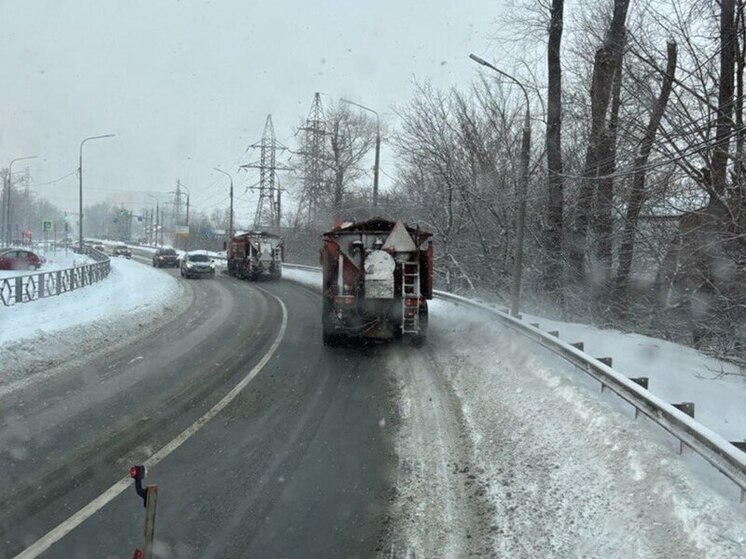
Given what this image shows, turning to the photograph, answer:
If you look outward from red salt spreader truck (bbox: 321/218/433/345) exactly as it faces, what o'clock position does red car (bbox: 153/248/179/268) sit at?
The red car is roughly at 11 o'clock from the red salt spreader truck.

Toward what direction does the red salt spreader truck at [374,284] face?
away from the camera

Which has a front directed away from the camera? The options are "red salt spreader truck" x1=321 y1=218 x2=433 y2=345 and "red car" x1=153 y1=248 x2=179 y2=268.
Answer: the red salt spreader truck

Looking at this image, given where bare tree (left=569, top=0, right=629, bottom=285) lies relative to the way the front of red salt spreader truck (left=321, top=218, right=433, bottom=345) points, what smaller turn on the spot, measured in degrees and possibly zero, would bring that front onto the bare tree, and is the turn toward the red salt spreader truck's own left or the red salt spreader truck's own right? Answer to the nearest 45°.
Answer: approximately 45° to the red salt spreader truck's own right

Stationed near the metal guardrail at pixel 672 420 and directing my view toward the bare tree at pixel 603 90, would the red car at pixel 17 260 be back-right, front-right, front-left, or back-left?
front-left

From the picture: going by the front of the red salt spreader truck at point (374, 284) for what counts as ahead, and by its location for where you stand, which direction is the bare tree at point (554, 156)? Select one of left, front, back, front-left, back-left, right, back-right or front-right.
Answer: front-right

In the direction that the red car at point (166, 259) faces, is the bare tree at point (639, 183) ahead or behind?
ahead

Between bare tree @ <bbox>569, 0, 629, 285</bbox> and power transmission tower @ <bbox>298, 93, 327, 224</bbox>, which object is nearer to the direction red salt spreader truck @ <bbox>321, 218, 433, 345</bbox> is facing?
the power transmission tower

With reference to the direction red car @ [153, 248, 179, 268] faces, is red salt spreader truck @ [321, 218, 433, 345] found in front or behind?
in front

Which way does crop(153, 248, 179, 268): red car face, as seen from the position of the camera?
facing the viewer and to the right of the viewer

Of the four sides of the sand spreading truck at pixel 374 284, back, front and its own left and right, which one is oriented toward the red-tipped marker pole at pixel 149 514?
back

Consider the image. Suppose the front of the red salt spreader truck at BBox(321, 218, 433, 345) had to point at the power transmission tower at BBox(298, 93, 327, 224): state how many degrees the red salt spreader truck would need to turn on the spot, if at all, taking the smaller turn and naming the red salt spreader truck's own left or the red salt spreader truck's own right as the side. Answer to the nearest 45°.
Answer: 0° — it already faces it

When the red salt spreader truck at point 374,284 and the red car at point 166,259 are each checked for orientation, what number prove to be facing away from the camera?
1

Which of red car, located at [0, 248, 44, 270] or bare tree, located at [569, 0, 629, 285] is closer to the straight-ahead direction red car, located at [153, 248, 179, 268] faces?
the bare tree

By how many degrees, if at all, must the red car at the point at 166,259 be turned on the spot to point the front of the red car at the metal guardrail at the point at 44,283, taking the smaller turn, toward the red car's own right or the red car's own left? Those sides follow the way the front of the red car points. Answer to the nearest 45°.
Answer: approximately 45° to the red car's own right

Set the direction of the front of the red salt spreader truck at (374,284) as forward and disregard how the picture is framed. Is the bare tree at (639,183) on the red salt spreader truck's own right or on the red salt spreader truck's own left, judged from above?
on the red salt spreader truck's own right
